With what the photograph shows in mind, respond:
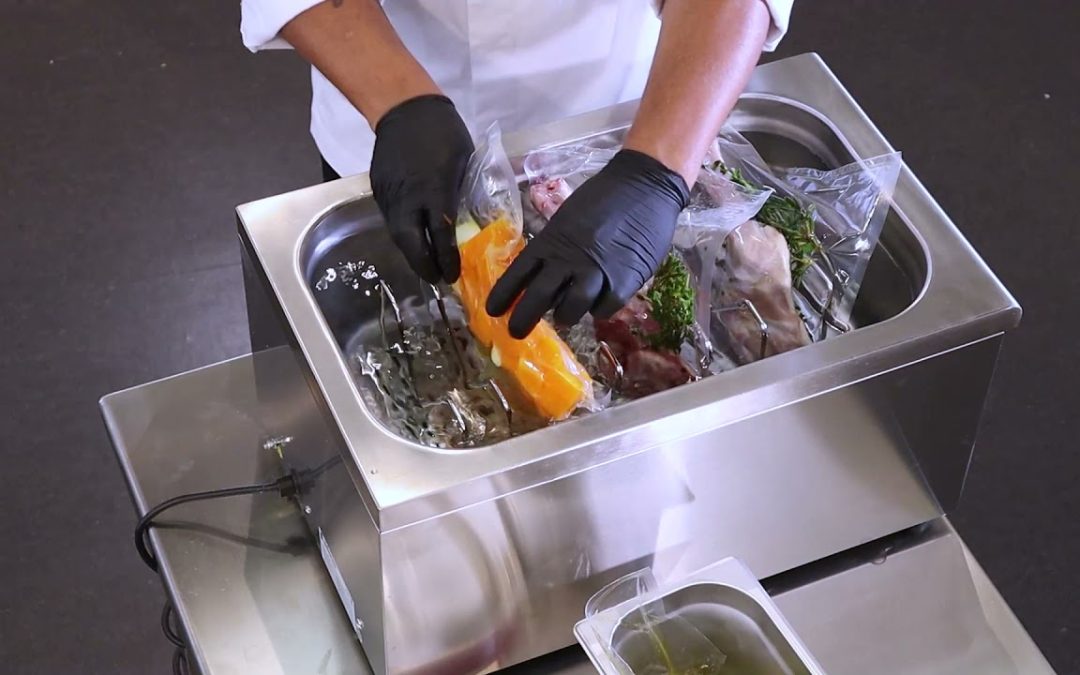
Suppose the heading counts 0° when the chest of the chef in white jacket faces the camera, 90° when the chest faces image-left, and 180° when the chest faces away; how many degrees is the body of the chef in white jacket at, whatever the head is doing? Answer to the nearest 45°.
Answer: approximately 0°
